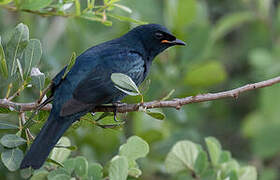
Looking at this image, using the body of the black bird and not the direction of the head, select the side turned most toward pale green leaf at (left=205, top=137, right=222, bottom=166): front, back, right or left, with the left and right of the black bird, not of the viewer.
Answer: front

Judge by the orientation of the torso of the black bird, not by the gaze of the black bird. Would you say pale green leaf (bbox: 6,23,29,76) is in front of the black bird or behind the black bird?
behind

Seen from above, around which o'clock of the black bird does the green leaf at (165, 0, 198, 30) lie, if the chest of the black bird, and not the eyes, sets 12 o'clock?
The green leaf is roughly at 10 o'clock from the black bird.

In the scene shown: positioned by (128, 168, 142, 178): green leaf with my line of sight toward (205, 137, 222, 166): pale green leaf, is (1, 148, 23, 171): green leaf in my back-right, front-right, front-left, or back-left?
back-left

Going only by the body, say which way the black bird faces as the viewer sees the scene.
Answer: to the viewer's right

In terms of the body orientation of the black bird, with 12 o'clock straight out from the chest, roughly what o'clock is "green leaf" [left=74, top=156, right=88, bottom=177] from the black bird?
The green leaf is roughly at 3 o'clock from the black bird.

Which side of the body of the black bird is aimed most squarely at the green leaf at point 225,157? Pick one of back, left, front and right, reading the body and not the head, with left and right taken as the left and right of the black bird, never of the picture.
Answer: front

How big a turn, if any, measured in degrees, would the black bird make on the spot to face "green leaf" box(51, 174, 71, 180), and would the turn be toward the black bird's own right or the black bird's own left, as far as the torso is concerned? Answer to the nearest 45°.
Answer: approximately 90° to the black bird's own right

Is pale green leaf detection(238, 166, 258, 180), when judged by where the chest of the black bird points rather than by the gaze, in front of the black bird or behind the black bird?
in front

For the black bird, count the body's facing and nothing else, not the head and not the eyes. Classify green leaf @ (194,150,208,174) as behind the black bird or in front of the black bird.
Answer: in front
